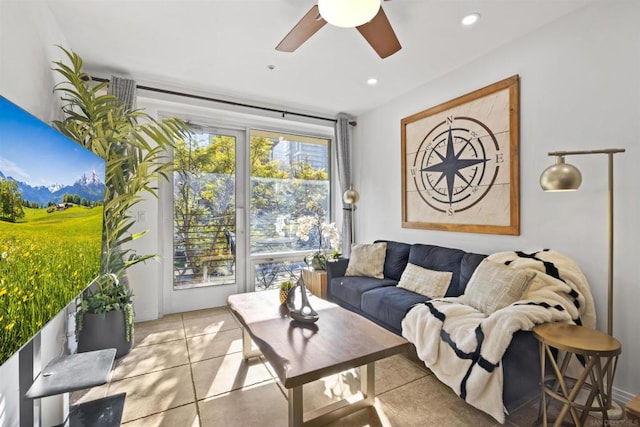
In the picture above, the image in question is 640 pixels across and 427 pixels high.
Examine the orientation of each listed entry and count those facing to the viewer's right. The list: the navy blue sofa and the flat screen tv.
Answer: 1

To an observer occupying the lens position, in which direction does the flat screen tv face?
facing to the right of the viewer

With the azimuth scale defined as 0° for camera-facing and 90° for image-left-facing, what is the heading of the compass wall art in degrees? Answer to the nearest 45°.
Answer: approximately 45°

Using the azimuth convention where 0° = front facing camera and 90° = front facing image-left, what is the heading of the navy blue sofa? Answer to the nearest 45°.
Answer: approximately 45°

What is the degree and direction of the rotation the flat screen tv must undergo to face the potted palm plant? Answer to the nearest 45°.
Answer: approximately 90° to its left

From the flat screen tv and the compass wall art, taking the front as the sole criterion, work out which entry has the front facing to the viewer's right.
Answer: the flat screen tv

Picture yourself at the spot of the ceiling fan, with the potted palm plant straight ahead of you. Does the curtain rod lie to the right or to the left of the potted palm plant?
right

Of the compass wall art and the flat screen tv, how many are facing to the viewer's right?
1

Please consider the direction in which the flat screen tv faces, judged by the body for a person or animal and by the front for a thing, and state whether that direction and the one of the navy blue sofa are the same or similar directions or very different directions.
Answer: very different directions
